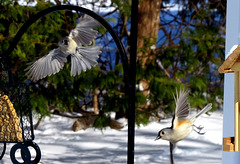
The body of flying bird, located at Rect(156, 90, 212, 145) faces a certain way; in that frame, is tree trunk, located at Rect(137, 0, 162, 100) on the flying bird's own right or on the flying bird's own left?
on the flying bird's own right

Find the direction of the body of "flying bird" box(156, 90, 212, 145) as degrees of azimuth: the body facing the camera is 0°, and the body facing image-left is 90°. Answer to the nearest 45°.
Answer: approximately 90°
